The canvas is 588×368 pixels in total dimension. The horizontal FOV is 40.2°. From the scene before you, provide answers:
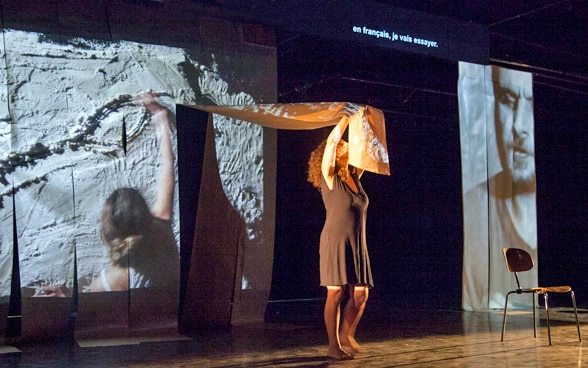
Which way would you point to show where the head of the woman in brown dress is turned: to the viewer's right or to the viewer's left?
to the viewer's right

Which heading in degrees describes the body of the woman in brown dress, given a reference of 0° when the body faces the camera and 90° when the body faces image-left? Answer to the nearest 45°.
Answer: approximately 315°
